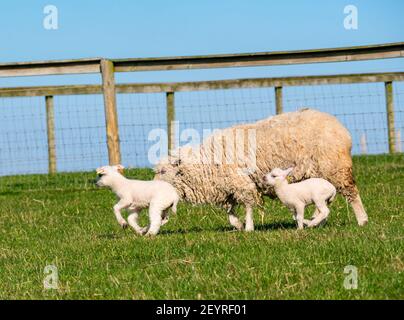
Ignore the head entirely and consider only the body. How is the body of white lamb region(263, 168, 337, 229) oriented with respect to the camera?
to the viewer's left

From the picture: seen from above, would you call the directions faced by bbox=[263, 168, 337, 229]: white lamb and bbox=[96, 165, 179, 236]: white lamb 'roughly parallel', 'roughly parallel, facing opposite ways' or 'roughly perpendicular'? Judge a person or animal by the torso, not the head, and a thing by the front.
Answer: roughly parallel

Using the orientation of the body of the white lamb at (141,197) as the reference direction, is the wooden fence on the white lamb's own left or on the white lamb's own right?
on the white lamb's own right

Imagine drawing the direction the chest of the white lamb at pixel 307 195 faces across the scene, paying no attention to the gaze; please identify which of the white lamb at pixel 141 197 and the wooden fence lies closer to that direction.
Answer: the white lamb

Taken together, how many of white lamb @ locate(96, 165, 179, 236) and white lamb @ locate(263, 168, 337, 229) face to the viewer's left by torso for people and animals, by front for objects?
2

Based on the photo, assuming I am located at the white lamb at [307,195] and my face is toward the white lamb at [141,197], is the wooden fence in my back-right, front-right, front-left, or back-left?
front-right

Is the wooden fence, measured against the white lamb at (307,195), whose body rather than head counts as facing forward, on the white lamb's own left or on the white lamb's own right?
on the white lamb's own right

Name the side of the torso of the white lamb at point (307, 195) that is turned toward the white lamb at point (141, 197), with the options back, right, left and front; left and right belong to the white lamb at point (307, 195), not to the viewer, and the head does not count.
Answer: front

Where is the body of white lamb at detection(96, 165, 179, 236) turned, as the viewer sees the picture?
to the viewer's left

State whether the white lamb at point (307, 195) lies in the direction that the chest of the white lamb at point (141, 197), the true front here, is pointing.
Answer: no
